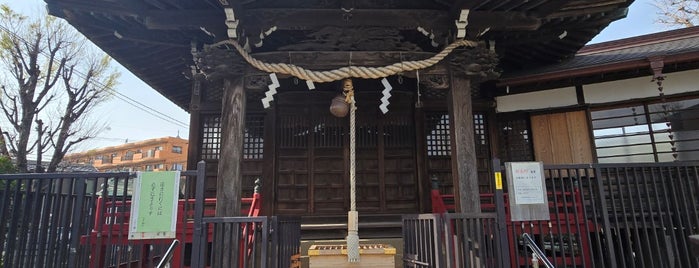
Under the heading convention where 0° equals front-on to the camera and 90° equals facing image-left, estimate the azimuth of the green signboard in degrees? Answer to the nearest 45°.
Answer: approximately 0°

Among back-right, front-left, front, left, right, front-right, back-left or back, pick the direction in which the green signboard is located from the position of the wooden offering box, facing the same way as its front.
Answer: front-right

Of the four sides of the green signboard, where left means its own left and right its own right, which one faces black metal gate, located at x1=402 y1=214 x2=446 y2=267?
left

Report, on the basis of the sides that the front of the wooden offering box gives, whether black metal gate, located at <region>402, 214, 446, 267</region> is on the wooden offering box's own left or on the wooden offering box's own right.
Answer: on the wooden offering box's own left

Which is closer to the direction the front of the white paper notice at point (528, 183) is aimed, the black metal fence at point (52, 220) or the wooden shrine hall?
the black metal fence

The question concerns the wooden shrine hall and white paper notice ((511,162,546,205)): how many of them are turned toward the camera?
2

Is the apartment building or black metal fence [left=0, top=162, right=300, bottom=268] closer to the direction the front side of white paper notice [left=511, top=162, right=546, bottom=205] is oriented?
the black metal fence

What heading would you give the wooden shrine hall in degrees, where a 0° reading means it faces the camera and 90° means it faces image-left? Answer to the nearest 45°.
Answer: approximately 0°

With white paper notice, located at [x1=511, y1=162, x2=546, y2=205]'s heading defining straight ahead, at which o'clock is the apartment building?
The apartment building is roughly at 4 o'clock from the white paper notice.

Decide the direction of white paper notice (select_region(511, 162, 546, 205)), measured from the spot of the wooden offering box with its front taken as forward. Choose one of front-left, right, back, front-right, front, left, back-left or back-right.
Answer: front-left

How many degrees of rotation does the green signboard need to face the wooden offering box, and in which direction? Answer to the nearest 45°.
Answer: approximately 90° to its left

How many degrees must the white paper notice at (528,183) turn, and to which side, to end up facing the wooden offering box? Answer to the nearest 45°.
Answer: approximately 90° to its right

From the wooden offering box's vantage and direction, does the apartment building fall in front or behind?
behind

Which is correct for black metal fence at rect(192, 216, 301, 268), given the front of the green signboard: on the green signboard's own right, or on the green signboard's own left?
on the green signboard's own left
